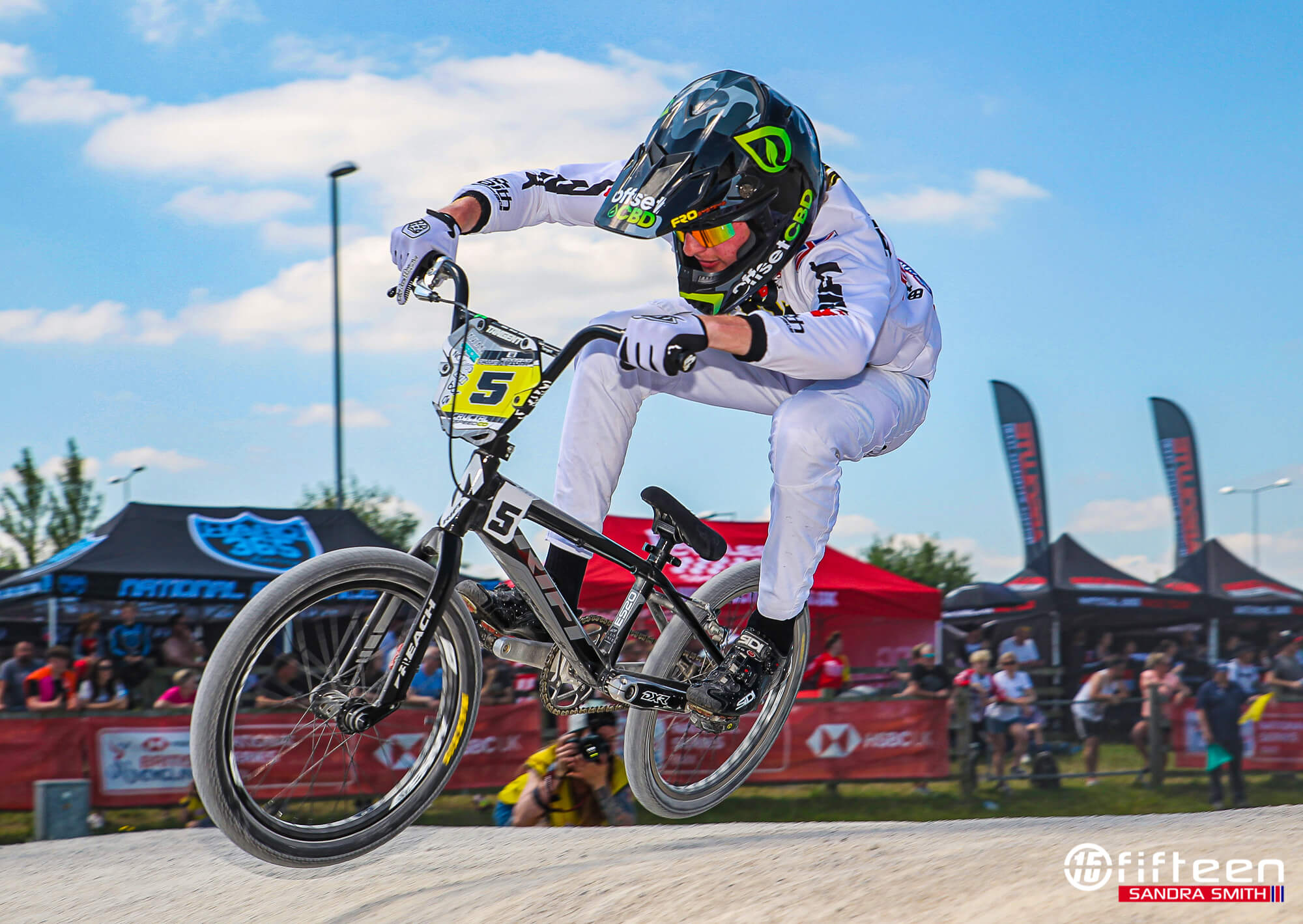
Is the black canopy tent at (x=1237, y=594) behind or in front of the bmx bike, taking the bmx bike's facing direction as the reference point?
behind

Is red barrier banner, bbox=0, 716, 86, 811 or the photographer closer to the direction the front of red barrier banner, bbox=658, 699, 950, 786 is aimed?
the photographer

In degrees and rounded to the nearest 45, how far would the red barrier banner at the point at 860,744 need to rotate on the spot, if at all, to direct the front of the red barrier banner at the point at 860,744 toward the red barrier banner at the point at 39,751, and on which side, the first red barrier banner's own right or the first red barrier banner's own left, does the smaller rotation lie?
approximately 45° to the first red barrier banner's own right

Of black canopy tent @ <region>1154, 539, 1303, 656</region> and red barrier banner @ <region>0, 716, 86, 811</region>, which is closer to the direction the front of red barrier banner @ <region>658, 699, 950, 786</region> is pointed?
the red barrier banner

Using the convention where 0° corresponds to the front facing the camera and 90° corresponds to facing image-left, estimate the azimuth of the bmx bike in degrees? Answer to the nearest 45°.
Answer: approximately 45°

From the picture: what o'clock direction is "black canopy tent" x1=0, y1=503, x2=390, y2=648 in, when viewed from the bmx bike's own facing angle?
The black canopy tent is roughly at 4 o'clock from the bmx bike.

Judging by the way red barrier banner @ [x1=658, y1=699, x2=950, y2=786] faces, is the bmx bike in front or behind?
in front

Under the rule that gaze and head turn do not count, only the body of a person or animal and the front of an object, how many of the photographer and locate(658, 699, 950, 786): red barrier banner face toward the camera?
2

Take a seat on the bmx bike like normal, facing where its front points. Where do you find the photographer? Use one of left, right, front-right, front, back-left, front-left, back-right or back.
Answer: back-right
